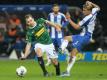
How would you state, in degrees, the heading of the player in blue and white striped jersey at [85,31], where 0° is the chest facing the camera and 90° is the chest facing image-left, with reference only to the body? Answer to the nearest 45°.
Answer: approximately 90°

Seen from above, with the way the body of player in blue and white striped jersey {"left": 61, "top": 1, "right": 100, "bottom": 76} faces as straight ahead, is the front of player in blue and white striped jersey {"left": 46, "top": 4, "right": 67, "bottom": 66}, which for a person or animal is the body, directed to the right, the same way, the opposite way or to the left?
to the left

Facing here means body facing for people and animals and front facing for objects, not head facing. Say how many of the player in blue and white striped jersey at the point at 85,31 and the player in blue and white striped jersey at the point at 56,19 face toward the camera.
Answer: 1

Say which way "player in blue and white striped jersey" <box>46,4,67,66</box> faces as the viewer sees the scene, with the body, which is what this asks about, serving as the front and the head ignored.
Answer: toward the camera

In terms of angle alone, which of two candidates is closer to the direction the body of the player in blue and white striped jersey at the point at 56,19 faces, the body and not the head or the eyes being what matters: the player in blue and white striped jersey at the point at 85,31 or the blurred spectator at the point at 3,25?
the player in blue and white striped jersey
